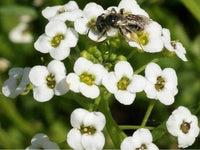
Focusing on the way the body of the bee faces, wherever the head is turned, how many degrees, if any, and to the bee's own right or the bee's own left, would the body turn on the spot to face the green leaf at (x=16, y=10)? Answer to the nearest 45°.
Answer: approximately 45° to the bee's own right

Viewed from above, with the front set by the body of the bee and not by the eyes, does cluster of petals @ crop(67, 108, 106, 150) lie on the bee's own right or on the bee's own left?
on the bee's own left

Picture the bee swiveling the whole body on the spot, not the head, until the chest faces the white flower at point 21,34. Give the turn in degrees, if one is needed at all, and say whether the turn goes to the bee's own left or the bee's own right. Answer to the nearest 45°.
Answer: approximately 45° to the bee's own right

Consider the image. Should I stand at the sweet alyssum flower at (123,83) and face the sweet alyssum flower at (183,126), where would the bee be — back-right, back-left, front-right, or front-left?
back-left

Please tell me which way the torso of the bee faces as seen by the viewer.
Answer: to the viewer's left
